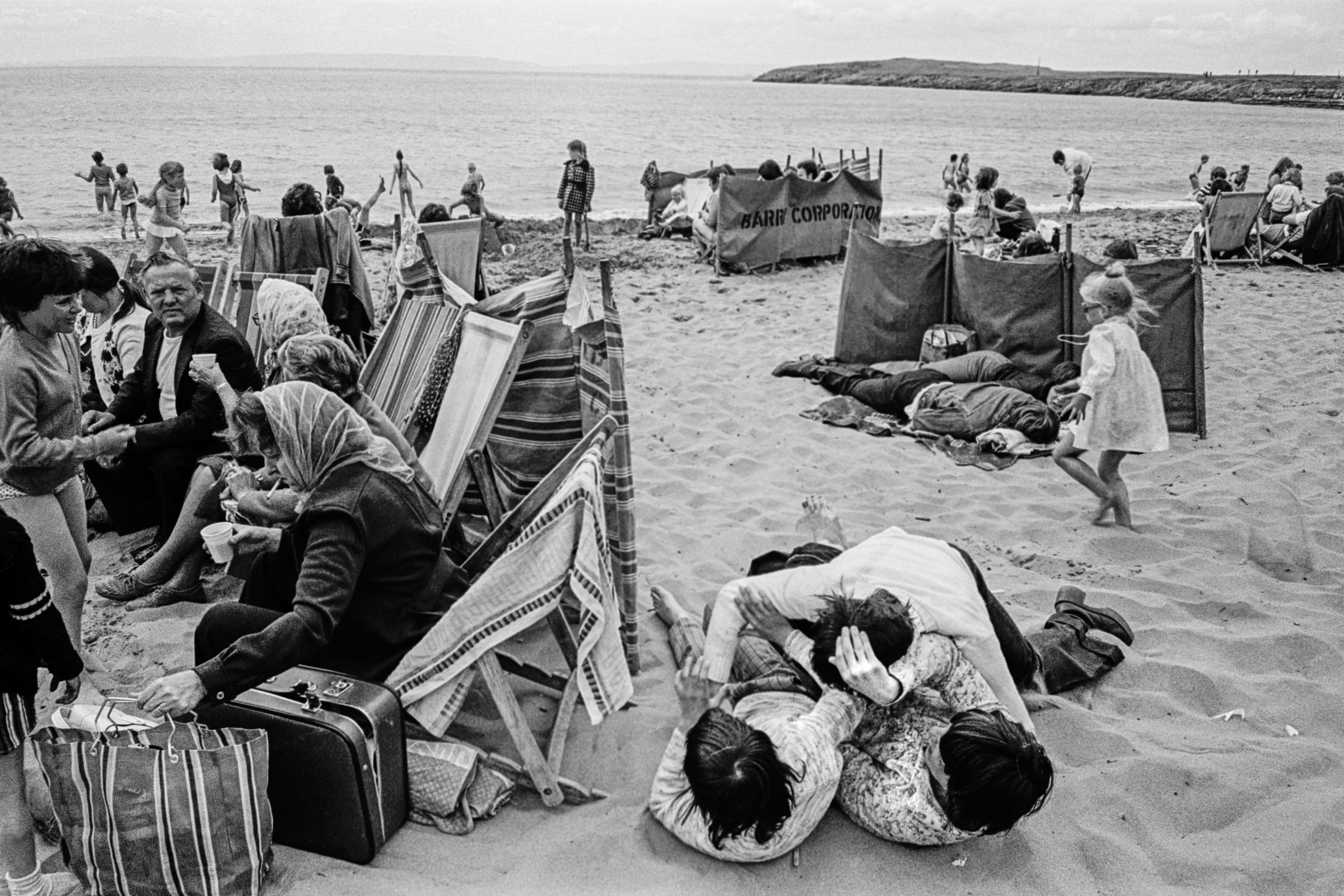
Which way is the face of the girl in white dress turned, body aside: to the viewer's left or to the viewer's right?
to the viewer's left

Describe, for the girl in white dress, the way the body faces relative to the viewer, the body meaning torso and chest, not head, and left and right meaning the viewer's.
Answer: facing to the left of the viewer

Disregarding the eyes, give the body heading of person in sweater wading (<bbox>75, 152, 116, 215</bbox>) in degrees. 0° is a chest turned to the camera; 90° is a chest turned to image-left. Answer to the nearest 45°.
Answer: approximately 180°

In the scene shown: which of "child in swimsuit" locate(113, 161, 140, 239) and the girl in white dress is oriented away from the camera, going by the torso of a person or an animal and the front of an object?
the child in swimsuit

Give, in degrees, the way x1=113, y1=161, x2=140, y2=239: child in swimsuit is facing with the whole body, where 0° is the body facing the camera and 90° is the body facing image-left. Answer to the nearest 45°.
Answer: approximately 180°

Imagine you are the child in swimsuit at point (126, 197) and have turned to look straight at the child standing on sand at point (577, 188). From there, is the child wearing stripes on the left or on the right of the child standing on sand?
right

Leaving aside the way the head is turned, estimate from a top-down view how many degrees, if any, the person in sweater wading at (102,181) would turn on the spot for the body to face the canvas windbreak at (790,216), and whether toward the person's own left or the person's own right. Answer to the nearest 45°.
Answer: approximately 135° to the person's own right

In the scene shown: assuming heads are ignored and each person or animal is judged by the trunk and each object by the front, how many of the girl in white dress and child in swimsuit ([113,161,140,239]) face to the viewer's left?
1

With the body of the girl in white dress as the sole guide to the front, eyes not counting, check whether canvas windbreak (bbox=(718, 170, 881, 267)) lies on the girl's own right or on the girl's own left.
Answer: on the girl's own right

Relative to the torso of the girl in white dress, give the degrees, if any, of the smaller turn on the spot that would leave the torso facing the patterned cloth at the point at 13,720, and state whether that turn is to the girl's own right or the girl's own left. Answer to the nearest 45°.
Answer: approximately 45° to the girl's own left
